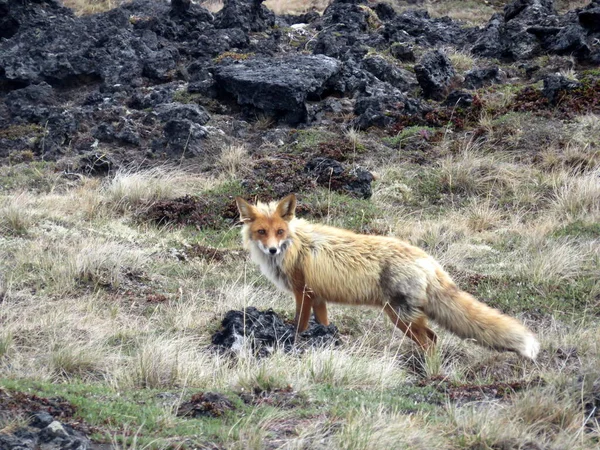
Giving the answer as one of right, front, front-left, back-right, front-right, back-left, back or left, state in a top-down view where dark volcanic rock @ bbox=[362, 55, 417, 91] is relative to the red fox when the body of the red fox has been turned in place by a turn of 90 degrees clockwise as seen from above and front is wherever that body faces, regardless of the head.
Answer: front

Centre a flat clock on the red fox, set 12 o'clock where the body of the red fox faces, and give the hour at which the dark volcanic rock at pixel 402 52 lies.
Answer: The dark volcanic rock is roughly at 3 o'clock from the red fox.

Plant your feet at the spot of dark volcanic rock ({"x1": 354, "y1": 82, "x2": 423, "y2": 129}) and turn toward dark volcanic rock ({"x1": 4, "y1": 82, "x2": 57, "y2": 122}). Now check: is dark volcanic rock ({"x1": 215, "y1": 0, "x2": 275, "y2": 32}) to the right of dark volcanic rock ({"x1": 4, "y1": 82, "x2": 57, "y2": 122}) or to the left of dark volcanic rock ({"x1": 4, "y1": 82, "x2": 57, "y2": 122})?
right

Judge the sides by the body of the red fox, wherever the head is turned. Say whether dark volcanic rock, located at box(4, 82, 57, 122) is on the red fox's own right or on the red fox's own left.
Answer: on the red fox's own right

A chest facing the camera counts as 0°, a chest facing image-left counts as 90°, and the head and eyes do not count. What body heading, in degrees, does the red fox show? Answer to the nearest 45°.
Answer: approximately 90°

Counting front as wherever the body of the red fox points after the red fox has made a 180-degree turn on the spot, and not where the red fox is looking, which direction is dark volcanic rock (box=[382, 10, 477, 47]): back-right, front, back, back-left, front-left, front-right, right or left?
left

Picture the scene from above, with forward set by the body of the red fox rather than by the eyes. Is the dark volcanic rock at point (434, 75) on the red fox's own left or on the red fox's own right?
on the red fox's own right

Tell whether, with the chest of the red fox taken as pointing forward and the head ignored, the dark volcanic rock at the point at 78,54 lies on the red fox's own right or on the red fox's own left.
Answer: on the red fox's own right

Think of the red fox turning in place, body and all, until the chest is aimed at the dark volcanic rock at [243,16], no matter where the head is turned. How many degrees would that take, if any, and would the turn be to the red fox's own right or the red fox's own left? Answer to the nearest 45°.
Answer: approximately 90° to the red fox's own right

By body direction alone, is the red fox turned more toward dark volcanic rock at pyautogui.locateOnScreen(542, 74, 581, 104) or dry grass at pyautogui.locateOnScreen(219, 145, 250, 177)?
the dry grass

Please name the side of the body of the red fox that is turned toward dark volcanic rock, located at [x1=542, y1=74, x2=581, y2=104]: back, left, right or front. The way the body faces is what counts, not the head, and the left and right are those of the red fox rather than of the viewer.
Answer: right

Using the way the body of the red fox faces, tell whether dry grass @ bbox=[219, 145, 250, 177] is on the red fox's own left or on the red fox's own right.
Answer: on the red fox's own right

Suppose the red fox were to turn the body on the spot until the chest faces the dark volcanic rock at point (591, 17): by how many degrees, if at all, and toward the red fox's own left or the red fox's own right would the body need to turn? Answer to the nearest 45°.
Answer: approximately 90° to the red fox's own right
